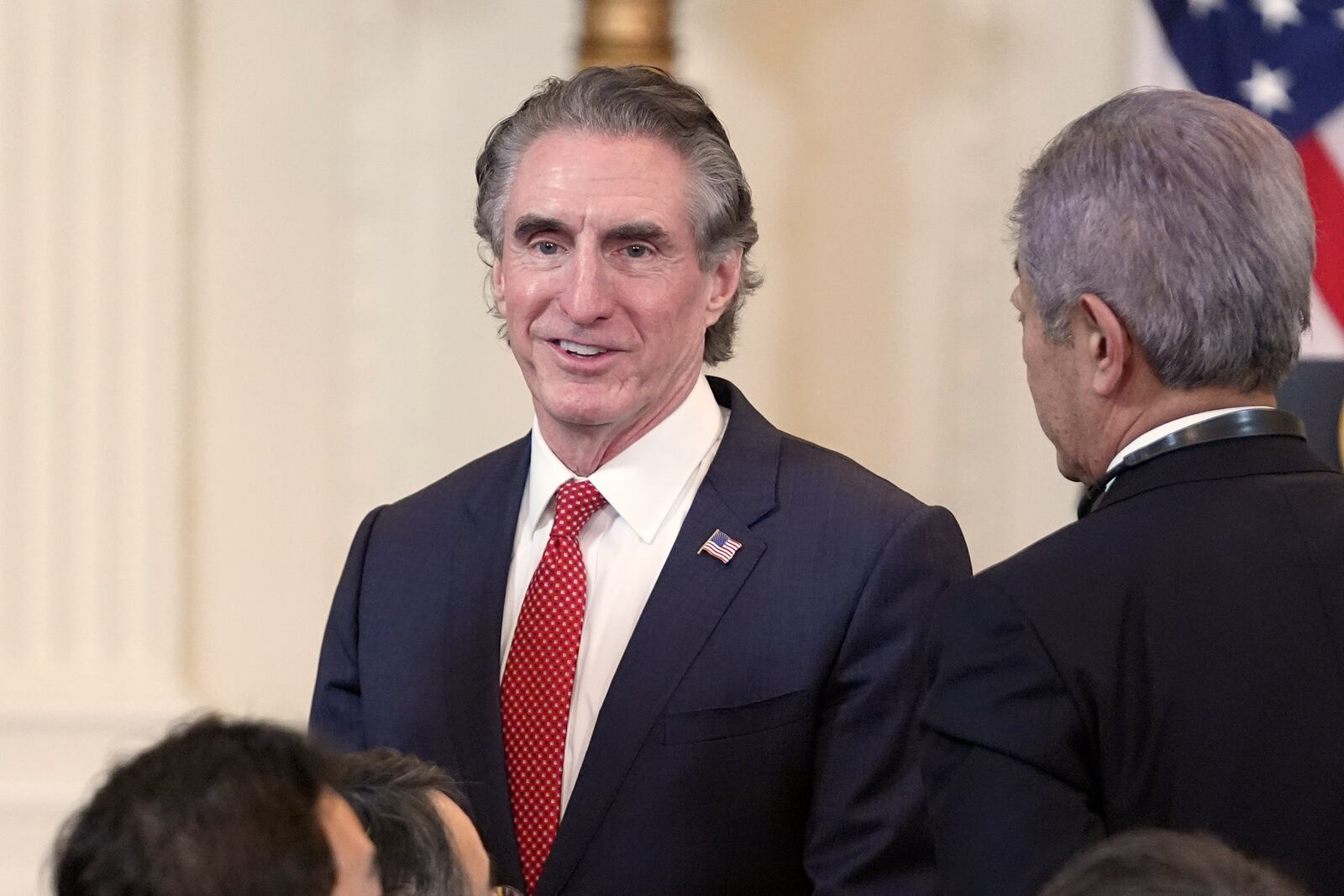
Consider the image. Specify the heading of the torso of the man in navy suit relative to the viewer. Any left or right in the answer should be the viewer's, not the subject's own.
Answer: facing the viewer and to the left of the viewer

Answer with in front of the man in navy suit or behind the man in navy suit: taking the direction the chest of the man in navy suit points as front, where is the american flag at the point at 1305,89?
behind

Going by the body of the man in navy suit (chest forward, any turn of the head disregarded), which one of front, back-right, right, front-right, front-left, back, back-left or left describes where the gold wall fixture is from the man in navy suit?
back-right
